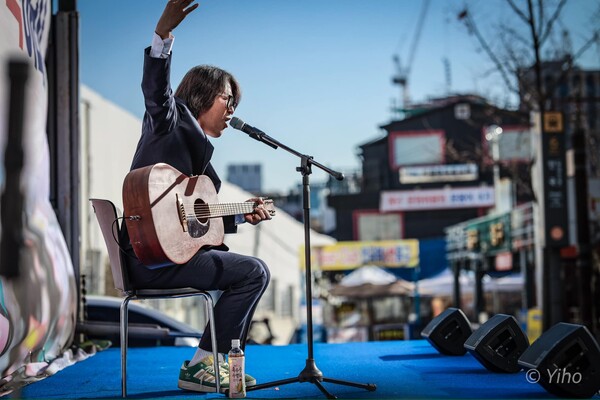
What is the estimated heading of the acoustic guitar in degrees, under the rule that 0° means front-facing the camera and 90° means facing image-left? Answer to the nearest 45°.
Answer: approximately 315°

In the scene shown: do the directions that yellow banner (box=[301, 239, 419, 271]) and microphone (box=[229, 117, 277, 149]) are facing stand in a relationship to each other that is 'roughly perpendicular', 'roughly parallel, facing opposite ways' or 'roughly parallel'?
roughly perpendicular

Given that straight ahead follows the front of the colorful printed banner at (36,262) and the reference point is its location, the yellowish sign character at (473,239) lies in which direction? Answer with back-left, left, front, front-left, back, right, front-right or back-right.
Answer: left

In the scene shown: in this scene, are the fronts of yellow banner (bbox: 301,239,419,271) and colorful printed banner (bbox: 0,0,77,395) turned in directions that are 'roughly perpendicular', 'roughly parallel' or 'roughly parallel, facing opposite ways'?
roughly perpendicular

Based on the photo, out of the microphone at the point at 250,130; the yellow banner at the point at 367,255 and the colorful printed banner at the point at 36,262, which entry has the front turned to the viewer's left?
the microphone

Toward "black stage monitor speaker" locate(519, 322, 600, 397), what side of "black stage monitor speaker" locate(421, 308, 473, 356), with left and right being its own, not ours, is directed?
left

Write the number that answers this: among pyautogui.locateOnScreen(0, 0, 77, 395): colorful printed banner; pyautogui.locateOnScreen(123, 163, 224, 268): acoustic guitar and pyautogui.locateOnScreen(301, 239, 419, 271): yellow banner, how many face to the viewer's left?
0

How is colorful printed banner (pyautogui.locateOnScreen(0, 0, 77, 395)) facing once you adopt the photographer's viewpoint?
facing the viewer and to the right of the viewer

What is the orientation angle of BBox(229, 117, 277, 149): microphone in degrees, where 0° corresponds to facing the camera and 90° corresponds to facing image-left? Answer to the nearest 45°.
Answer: approximately 90°

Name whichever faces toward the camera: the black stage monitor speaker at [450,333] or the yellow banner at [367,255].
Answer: the yellow banner

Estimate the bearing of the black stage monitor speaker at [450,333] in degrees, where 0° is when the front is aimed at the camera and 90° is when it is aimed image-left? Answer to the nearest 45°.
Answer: approximately 90°

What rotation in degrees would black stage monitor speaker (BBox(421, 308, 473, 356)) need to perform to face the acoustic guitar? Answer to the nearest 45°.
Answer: approximately 45° to its left

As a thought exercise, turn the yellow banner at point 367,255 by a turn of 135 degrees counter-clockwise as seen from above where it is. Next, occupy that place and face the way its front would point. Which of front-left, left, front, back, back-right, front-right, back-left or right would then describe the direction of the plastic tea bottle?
back-right
